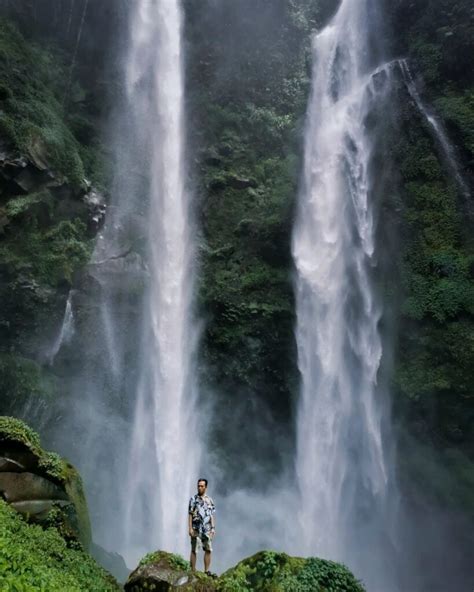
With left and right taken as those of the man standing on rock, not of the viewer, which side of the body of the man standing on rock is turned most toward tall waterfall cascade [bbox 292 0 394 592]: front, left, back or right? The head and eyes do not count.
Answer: back

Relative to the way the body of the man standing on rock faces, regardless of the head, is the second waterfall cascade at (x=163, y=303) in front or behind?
behind

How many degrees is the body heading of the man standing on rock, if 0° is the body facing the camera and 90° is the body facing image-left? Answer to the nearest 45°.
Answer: approximately 0°

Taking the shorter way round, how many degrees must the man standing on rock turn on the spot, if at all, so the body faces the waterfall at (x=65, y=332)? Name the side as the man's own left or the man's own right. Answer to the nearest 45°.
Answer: approximately 135° to the man's own right
